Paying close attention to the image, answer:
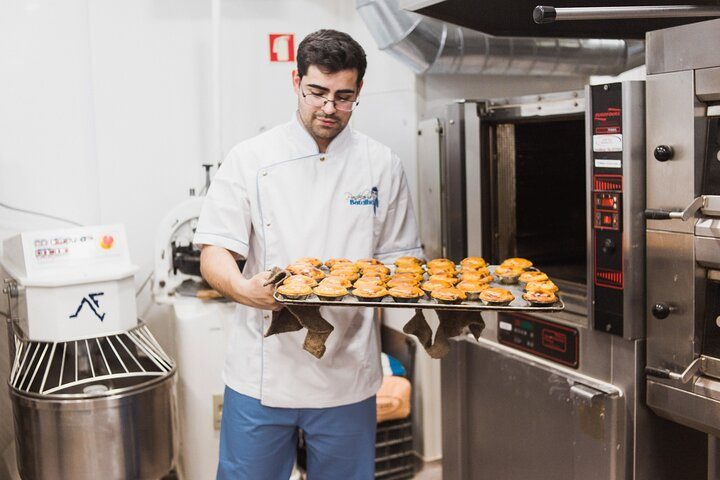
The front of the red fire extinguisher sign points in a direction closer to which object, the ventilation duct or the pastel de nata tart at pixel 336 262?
the pastel de nata tart

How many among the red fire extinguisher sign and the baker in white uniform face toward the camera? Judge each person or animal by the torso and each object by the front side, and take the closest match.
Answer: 2

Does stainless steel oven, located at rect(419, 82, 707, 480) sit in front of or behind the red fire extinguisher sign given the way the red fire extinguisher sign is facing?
in front

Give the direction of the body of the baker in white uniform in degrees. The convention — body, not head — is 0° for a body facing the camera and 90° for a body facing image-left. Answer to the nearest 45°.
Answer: approximately 0°

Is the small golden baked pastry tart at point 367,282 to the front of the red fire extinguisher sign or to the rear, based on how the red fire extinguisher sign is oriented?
to the front
